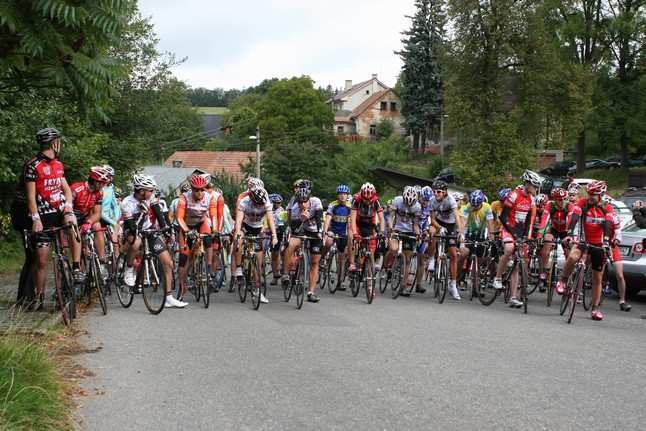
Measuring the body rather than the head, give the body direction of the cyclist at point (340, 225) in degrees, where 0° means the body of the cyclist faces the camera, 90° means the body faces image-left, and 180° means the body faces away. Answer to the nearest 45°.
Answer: approximately 0°

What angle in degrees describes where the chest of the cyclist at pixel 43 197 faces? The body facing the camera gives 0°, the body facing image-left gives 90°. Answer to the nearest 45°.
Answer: approximately 315°

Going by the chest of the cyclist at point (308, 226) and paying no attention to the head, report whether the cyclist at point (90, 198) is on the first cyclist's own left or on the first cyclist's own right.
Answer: on the first cyclist's own right

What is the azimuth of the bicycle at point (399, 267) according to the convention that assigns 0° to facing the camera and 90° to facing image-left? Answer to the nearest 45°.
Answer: approximately 0°

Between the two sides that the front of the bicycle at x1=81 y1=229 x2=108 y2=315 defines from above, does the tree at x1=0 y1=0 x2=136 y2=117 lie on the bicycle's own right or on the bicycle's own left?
on the bicycle's own right
